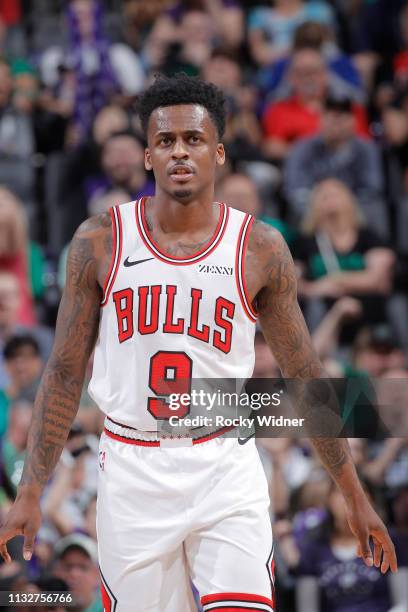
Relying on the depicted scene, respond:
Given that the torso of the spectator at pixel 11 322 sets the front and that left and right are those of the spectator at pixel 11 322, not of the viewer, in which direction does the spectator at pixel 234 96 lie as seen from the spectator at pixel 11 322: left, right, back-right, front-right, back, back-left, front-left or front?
back-left

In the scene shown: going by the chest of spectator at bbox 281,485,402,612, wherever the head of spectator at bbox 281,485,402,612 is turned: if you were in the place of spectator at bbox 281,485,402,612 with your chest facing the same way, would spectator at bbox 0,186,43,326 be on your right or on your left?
on your right

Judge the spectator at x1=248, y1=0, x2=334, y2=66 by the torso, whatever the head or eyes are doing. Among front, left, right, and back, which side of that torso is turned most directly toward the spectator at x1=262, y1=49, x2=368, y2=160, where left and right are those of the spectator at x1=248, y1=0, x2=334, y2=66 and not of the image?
front

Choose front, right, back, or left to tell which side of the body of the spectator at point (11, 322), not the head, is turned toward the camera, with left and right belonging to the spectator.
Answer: front

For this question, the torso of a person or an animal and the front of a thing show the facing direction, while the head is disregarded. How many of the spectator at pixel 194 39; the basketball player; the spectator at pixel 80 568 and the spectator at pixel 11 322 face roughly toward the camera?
4

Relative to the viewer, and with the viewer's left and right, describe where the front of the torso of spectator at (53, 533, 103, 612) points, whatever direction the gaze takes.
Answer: facing the viewer

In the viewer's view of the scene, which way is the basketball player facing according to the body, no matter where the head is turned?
toward the camera

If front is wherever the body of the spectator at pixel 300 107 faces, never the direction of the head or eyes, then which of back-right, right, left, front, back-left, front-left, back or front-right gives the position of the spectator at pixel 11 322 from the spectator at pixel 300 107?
front-right
